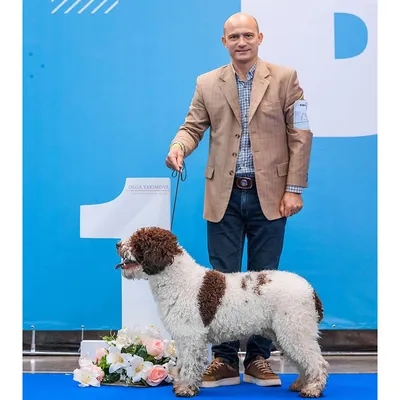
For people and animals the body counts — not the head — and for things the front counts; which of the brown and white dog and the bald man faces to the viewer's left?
the brown and white dog

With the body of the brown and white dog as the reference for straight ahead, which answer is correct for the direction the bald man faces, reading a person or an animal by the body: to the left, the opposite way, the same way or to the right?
to the left

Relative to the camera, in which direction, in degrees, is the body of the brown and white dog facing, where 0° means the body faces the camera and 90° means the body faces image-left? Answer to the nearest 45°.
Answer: approximately 90°

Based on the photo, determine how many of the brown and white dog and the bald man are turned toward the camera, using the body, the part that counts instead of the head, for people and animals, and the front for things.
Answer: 1

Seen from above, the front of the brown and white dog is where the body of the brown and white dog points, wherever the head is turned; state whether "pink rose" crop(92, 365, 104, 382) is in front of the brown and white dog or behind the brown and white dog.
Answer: in front

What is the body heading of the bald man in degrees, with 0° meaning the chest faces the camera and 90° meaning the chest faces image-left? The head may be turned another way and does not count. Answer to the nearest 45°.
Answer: approximately 0°

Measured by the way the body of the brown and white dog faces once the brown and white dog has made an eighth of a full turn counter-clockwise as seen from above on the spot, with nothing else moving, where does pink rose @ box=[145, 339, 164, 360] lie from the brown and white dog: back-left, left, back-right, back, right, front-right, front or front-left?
right
